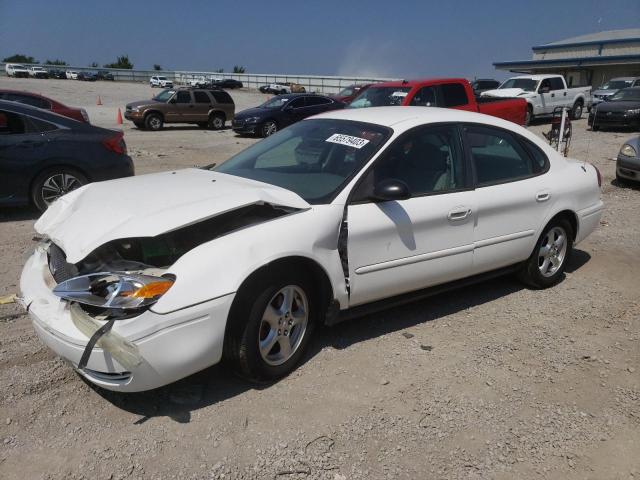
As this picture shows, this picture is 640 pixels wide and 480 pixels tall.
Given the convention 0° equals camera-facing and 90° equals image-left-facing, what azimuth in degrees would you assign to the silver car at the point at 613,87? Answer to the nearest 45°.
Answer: approximately 45°

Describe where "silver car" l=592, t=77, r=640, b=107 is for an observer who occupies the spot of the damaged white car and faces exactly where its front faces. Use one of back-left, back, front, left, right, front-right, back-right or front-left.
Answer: back

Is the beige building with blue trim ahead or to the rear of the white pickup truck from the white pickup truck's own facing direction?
to the rear

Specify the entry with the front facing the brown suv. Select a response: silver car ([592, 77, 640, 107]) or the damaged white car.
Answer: the silver car

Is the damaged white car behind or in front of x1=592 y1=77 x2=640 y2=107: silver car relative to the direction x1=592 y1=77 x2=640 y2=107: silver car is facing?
in front

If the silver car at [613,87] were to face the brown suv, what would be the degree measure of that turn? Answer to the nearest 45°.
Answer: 0° — it already faces it

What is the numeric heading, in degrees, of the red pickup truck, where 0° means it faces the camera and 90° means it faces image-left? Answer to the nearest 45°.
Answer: approximately 45°

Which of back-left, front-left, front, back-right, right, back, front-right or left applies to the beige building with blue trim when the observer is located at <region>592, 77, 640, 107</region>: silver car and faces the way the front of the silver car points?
back-right

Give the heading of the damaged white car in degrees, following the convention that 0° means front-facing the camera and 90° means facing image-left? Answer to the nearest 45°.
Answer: approximately 45°

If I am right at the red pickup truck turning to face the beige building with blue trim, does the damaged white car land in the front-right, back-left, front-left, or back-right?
back-right

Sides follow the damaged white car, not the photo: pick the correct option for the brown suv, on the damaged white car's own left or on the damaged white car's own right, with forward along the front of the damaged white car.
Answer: on the damaged white car's own right

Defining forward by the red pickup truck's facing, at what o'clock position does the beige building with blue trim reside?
The beige building with blue trim is roughly at 5 o'clock from the red pickup truck.

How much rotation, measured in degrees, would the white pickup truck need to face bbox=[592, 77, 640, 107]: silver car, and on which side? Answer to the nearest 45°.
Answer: approximately 180°

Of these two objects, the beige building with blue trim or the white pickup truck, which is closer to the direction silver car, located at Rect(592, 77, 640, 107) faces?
the white pickup truck

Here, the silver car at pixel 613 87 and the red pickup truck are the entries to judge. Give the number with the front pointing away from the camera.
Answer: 0
